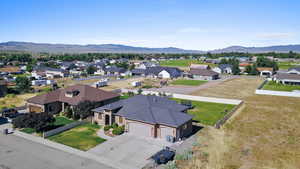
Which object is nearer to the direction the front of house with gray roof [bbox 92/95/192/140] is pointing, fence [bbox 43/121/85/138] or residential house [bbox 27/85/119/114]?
the fence

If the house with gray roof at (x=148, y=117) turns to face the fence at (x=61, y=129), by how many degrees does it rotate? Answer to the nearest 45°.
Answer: approximately 45° to its right

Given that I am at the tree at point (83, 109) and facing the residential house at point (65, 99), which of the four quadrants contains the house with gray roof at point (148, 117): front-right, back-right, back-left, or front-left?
back-right

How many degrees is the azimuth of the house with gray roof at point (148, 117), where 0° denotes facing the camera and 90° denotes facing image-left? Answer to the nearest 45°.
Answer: approximately 45°

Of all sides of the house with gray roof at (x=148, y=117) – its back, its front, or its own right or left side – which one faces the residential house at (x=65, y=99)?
right

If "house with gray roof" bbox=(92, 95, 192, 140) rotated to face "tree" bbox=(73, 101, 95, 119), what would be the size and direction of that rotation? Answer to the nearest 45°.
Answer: approximately 90° to its right
